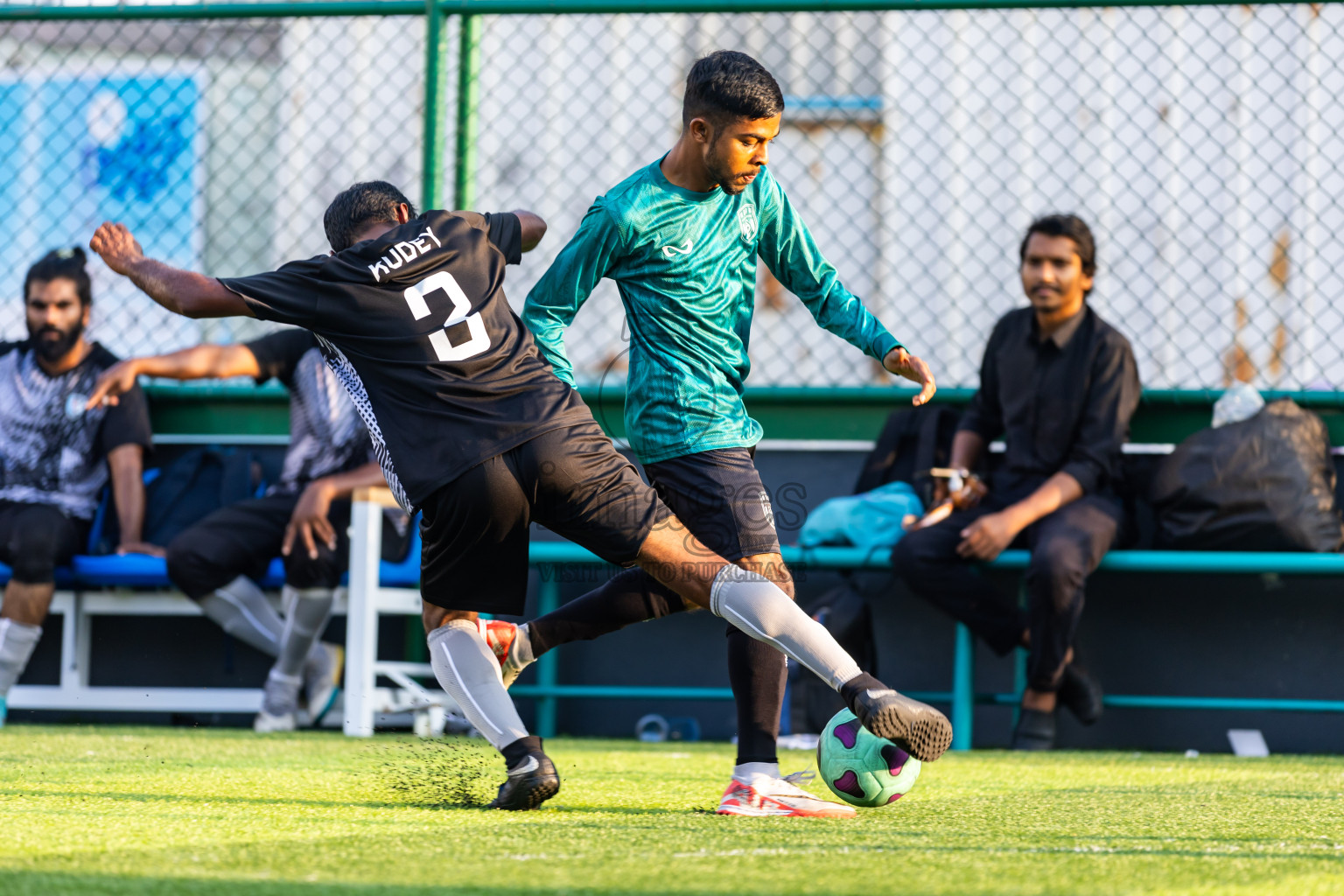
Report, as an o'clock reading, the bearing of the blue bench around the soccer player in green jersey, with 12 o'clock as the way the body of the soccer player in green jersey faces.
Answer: The blue bench is roughly at 6 o'clock from the soccer player in green jersey.

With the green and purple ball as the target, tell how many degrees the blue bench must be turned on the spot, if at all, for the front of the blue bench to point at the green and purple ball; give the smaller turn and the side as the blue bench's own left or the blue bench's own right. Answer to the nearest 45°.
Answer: approximately 45° to the blue bench's own left

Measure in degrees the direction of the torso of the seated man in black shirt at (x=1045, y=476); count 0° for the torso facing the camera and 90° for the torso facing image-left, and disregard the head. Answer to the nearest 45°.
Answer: approximately 45°

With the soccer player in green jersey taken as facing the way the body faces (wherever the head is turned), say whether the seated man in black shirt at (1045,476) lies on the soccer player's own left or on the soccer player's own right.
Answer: on the soccer player's own left

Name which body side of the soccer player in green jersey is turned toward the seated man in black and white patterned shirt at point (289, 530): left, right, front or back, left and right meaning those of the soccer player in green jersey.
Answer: back
